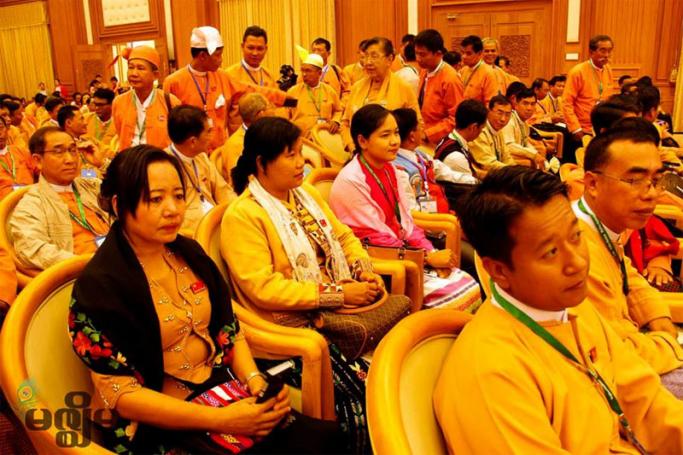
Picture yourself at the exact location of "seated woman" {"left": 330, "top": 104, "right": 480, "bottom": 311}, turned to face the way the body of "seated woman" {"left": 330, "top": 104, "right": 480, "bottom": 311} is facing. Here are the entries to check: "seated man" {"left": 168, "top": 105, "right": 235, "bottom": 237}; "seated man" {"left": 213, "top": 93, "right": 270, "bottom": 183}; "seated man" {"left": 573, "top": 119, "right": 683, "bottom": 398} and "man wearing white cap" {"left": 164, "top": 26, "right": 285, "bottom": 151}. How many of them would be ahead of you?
1

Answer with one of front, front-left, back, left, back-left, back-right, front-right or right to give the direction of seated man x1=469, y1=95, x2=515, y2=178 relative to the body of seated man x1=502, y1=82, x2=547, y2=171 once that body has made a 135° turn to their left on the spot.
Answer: back

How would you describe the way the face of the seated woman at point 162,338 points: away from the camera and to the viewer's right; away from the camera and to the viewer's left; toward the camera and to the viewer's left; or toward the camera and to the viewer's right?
toward the camera and to the viewer's right

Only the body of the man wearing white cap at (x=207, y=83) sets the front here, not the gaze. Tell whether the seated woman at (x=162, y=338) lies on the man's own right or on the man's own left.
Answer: on the man's own right

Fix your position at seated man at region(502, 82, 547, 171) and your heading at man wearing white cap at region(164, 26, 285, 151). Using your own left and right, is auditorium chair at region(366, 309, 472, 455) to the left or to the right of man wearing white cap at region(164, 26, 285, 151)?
left

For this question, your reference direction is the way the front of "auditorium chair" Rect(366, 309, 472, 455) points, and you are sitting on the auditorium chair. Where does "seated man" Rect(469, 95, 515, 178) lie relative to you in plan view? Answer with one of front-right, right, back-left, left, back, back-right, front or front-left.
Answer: back-left

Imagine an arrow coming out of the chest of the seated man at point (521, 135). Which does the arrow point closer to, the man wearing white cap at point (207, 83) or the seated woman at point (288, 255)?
the seated woman

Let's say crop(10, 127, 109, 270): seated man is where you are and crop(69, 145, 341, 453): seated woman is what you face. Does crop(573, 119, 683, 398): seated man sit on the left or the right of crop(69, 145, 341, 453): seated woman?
left

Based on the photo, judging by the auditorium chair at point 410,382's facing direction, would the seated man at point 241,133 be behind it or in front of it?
behind
